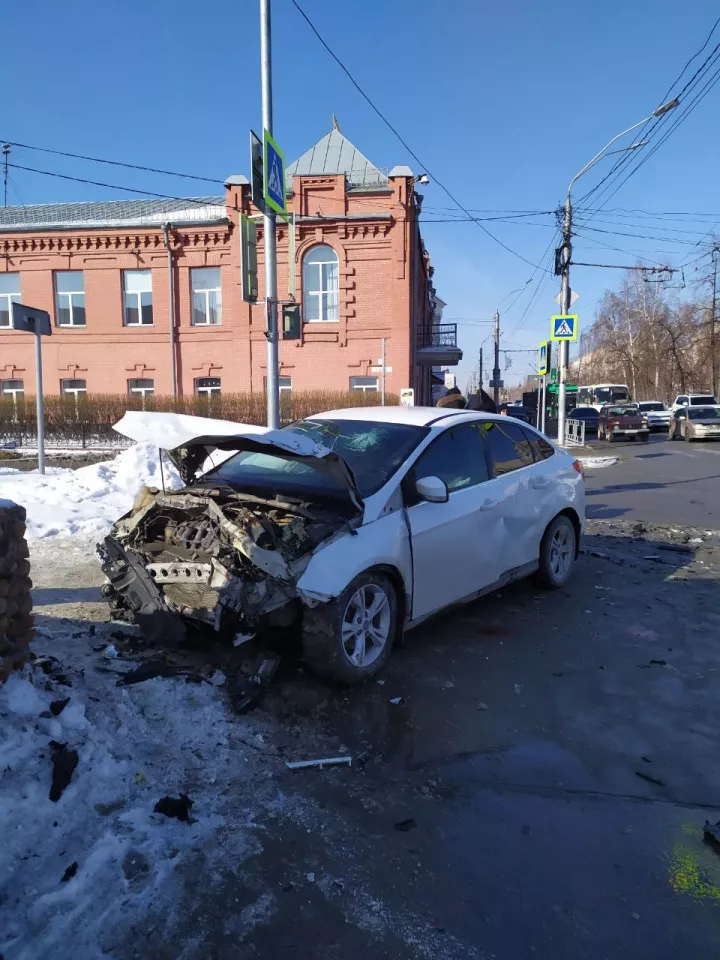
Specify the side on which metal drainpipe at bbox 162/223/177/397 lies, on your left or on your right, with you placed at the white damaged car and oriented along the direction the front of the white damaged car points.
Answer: on your right

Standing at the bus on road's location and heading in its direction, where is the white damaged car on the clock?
The white damaged car is roughly at 12 o'clock from the bus on road.

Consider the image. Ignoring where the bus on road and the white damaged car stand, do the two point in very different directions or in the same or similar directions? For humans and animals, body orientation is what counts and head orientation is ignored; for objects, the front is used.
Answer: same or similar directions

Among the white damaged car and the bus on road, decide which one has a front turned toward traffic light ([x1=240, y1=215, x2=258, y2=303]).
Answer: the bus on road

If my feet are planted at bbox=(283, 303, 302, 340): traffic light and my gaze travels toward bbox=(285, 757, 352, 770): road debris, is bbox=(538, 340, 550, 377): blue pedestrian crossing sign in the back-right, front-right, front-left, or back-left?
back-left

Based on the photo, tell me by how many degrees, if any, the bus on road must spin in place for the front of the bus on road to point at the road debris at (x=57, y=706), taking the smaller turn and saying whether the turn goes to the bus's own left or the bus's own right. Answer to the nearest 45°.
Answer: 0° — it already faces it

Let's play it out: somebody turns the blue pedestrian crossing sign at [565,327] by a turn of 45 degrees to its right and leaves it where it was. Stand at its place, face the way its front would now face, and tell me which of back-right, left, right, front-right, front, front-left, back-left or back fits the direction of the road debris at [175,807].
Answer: front-left

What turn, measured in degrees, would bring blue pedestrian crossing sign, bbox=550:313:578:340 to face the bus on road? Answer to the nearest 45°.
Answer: approximately 180°

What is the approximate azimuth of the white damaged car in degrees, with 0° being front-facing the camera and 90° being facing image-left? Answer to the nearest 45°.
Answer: approximately 45°

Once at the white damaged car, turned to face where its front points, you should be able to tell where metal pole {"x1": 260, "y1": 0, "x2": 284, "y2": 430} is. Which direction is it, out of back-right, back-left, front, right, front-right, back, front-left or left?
back-right

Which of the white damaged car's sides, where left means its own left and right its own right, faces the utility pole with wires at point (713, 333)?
back

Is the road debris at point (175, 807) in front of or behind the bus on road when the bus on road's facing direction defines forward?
in front

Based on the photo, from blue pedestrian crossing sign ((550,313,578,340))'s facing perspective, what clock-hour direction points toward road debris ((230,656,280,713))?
The road debris is roughly at 12 o'clock from the blue pedestrian crossing sign.

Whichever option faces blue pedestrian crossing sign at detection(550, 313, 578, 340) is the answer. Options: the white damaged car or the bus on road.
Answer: the bus on road

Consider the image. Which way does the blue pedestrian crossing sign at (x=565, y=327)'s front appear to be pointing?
toward the camera

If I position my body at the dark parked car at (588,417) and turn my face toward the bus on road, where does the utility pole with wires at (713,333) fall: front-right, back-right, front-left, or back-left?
front-right

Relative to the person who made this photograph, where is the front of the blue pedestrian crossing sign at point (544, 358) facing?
facing the viewer and to the left of the viewer
